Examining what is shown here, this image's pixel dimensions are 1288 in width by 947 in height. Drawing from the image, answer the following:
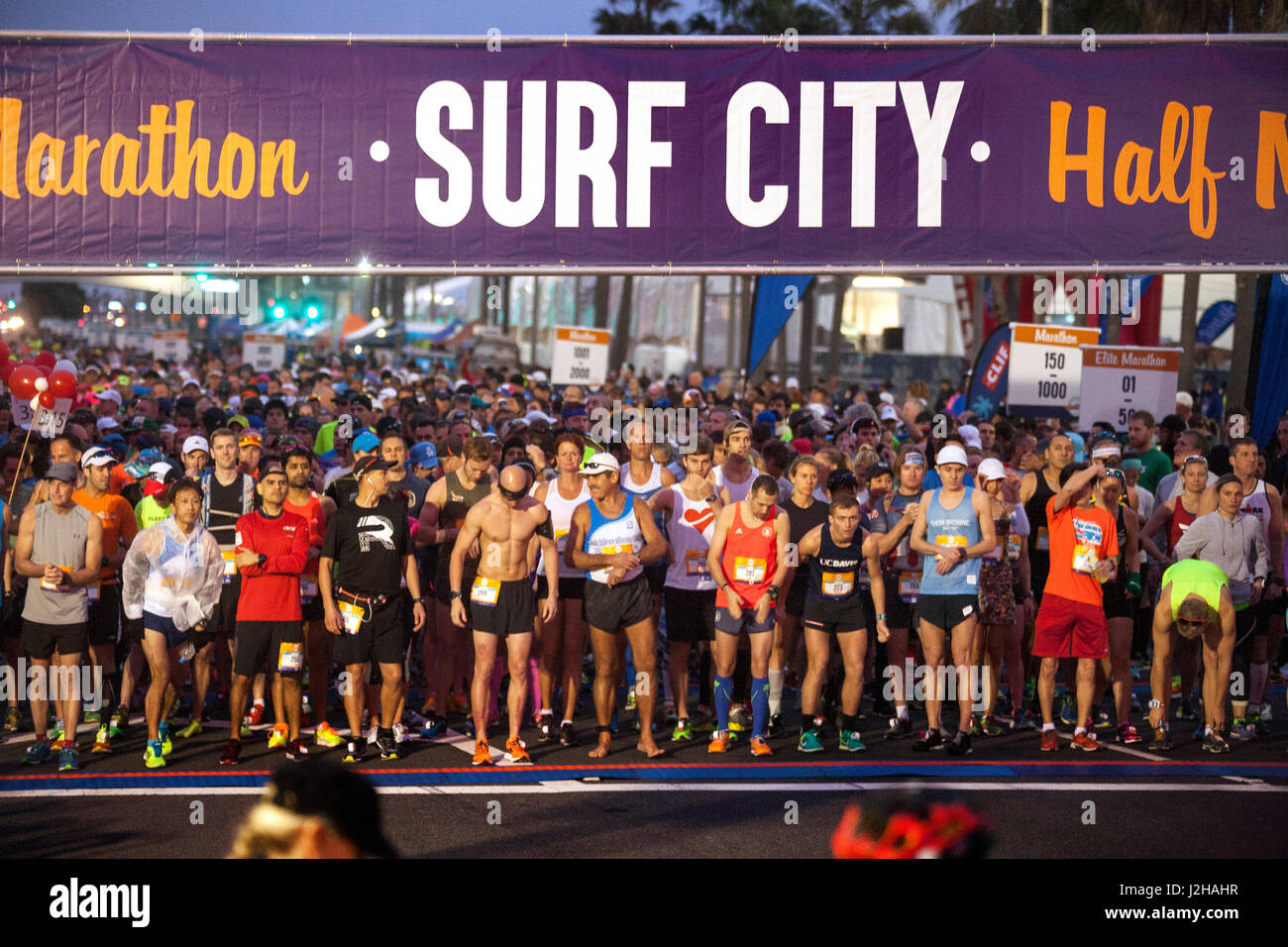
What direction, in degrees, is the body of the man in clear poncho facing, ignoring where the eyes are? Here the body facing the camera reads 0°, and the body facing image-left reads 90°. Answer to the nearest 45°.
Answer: approximately 0°

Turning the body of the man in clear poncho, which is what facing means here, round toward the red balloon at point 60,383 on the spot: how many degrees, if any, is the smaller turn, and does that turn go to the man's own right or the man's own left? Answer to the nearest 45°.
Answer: approximately 180°

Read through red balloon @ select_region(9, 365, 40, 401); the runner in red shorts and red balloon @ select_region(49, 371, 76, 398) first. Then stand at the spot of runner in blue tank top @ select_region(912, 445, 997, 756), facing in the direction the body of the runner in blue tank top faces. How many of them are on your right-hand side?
2

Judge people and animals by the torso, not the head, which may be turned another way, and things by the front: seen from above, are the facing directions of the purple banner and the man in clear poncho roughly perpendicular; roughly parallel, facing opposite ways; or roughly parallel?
roughly parallel

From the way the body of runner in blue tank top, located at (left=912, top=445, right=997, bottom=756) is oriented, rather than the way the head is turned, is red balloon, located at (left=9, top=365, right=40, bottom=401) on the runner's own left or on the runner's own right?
on the runner's own right

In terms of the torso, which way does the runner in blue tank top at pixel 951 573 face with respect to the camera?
toward the camera

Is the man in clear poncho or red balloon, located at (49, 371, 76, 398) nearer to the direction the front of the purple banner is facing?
the man in clear poncho

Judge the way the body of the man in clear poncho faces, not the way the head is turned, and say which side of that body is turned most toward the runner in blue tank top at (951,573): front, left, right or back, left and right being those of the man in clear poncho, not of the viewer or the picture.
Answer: left

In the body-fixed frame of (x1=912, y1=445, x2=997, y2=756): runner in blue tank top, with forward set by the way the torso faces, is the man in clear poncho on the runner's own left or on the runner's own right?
on the runner's own right

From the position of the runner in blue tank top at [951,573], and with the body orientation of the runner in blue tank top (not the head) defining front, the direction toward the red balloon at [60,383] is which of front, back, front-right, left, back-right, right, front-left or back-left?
right

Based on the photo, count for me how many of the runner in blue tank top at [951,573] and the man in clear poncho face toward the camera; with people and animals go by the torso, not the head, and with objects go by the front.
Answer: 2

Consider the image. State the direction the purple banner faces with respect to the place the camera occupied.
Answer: facing the viewer

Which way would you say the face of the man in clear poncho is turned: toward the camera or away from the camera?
toward the camera

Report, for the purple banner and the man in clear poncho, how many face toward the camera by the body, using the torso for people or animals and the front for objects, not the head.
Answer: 2

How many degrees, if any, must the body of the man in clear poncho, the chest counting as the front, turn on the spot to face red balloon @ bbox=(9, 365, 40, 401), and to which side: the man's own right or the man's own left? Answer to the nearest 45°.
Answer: approximately 180°

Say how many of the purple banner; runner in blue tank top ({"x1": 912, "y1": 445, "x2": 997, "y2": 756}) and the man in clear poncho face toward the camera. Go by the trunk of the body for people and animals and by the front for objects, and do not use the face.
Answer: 3
